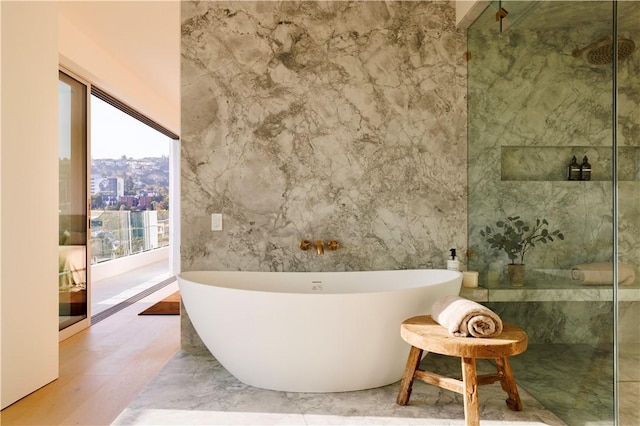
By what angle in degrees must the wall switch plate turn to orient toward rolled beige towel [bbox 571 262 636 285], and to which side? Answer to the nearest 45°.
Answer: approximately 45° to its left

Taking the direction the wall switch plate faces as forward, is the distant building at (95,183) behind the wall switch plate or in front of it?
behind

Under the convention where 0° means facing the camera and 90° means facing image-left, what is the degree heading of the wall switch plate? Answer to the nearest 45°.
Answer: approximately 0°

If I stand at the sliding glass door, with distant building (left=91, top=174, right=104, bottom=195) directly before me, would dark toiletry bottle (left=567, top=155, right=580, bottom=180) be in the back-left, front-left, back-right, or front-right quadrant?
back-right

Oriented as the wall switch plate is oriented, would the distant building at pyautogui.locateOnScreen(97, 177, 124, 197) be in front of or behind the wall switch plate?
behind

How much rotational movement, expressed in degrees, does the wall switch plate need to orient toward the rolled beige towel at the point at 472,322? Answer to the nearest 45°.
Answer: approximately 45° to its left

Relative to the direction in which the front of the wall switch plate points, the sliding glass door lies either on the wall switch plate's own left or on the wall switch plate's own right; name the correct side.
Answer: on the wall switch plate's own right

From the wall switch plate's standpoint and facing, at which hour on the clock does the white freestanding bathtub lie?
The white freestanding bathtub is roughly at 11 o'clock from the wall switch plate.
